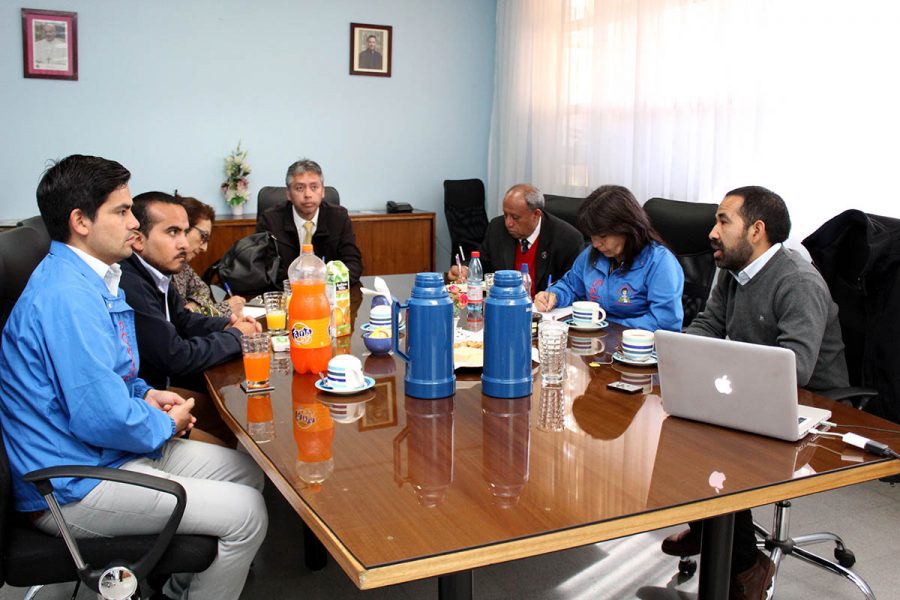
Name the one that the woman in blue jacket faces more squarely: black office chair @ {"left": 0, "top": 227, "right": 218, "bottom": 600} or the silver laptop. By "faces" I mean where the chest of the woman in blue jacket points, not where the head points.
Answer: the black office chair

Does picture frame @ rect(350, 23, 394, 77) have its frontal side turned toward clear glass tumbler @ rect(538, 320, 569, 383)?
yes

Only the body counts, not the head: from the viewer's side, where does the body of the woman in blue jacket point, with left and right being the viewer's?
facing the viewer and to the left of the viewer

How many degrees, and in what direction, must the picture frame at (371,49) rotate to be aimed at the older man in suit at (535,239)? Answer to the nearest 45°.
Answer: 0° — it already faces them

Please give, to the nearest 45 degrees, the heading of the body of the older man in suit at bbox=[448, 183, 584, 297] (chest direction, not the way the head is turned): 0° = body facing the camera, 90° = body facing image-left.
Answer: approximately 45°

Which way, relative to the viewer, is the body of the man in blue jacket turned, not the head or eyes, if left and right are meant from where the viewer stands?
facing to the right of the viewer

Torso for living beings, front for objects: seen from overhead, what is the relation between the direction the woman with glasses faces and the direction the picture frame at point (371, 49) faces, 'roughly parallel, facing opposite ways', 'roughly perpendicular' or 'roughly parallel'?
roughly perpendicular

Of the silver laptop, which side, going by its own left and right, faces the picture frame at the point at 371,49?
left

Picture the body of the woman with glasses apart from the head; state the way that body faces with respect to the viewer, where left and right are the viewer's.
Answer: facing to the right of the viewer

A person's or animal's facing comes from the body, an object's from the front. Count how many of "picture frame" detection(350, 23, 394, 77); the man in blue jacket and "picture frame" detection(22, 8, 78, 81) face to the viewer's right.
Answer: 1
